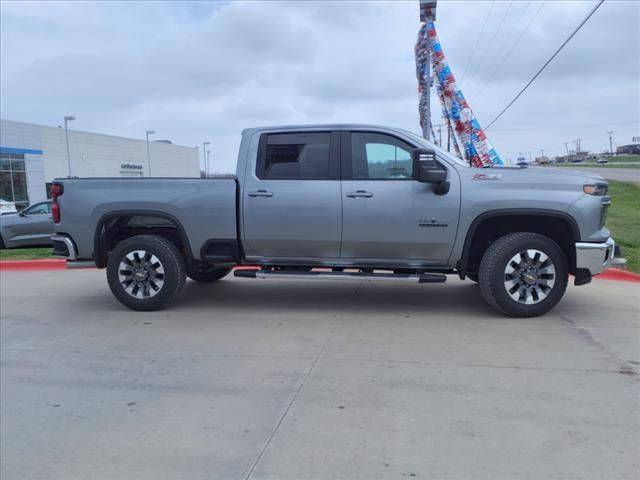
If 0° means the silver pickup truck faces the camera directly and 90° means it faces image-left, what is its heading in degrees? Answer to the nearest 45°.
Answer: approximately 270°

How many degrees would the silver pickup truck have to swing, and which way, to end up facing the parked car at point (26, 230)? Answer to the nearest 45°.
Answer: approximately 135° to its left
